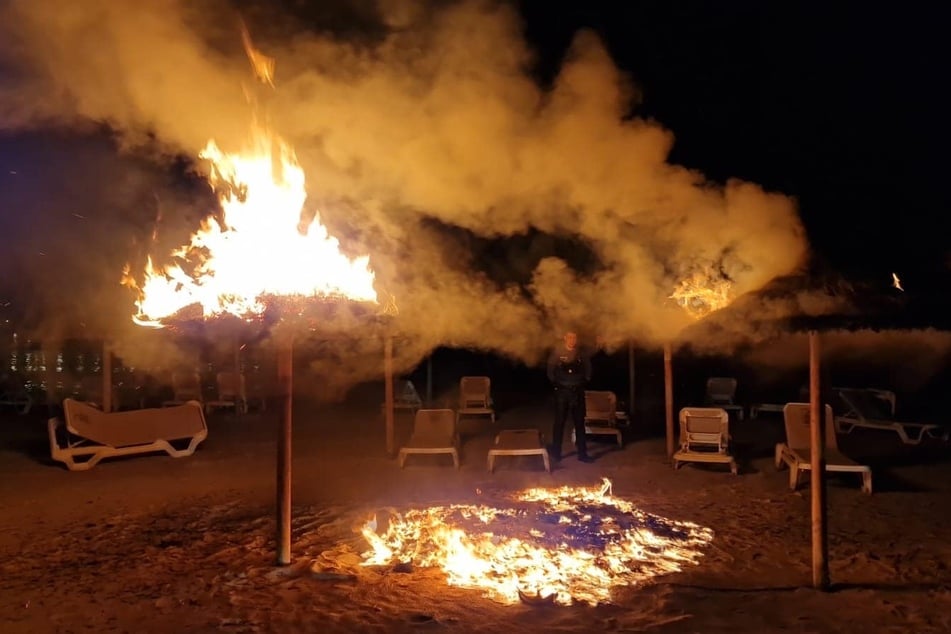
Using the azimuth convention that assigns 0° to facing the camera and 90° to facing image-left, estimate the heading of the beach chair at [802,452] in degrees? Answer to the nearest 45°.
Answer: approximately 315°

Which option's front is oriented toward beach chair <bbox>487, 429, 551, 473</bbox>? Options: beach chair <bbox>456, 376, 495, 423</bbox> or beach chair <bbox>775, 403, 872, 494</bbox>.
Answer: beach chair <bbox>456, 376, 495, 423</bbox>

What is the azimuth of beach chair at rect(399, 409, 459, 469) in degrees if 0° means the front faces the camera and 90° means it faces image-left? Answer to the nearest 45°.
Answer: approximately 0°

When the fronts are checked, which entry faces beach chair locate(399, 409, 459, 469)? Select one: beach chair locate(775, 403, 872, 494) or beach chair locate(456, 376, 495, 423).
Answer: beach chair locate(456, 376, 495, 423)

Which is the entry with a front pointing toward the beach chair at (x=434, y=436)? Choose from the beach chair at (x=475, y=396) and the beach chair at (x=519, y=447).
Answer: the beach chair at (x=475, y=396)

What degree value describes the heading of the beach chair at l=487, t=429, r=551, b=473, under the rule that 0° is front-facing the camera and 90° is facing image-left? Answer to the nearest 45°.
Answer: approximately 0°

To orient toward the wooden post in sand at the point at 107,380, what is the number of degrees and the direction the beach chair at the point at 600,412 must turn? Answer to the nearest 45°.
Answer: approximately 90° to its right
